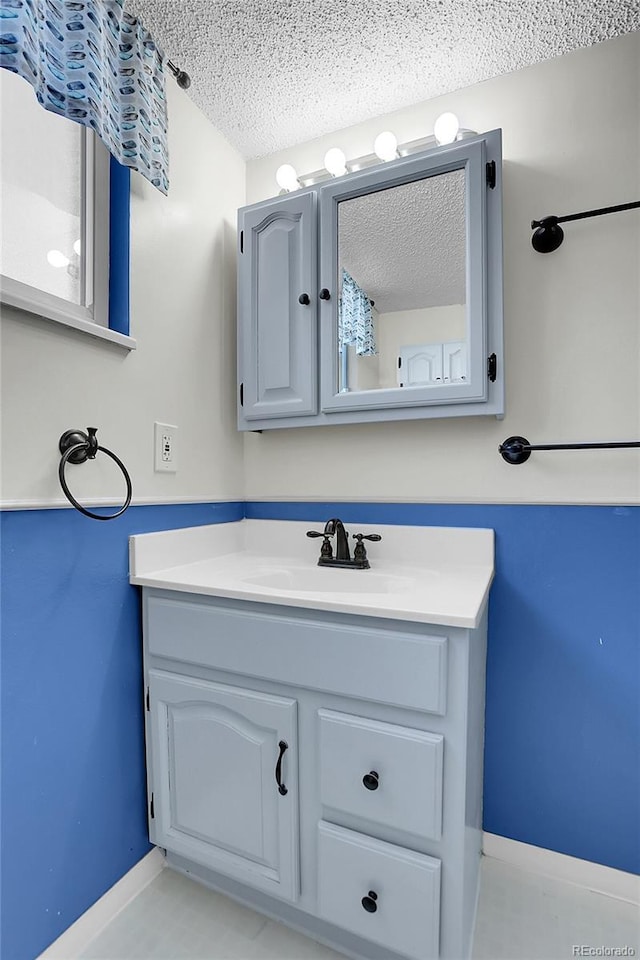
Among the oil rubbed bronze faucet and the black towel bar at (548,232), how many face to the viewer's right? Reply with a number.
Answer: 0

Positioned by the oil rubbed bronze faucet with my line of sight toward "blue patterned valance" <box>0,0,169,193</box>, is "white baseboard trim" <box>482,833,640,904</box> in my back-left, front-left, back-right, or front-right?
back-left

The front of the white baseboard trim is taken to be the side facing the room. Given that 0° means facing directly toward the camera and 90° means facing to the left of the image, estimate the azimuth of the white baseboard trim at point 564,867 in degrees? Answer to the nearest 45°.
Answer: approximately 45°

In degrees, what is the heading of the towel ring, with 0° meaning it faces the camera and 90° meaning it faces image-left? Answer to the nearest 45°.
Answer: approximately 315°

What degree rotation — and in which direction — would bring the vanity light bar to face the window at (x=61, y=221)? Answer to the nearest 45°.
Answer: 0° — it already faces it

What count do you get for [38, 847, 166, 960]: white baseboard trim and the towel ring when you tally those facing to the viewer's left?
0

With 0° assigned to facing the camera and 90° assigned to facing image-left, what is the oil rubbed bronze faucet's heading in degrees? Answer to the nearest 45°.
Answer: approximately 45°
